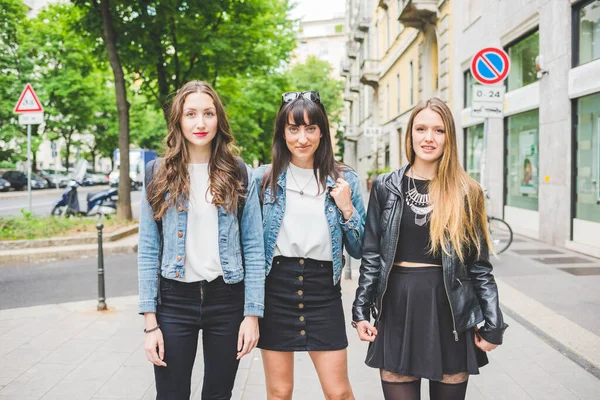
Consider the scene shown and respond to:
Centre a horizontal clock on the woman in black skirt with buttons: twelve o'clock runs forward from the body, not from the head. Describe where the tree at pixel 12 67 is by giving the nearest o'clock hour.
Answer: The tree is roughly at 5 o'clock from the woman in black skirt with buttons.

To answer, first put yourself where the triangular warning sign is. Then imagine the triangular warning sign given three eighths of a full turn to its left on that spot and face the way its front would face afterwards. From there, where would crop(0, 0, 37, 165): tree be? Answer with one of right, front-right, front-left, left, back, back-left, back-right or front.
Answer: front-left

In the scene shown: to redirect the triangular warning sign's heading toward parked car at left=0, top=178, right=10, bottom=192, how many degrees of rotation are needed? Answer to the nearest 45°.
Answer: approximately 180°

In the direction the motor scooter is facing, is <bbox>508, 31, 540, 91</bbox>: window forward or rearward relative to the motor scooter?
rearward

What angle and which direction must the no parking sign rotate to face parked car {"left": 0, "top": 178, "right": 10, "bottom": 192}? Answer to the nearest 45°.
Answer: approximately 135° to its right

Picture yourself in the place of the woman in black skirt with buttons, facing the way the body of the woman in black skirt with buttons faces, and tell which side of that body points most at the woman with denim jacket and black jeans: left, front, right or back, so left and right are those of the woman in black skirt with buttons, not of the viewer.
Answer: right

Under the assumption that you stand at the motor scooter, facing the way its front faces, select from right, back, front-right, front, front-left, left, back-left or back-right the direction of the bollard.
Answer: left

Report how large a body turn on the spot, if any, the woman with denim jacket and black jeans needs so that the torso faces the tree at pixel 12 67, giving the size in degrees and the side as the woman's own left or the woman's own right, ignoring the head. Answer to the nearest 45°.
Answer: approximately 180°

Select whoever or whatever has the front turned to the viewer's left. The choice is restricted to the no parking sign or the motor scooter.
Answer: the motor scooter

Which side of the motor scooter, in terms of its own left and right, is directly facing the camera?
left

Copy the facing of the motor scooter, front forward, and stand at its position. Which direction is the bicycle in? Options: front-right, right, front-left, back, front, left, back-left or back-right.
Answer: back-left

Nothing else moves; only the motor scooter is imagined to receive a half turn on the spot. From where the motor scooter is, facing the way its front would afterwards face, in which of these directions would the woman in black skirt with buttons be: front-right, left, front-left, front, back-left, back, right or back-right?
right

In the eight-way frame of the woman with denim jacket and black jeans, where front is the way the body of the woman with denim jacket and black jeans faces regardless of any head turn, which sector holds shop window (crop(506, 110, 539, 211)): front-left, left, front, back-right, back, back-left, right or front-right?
back-left
